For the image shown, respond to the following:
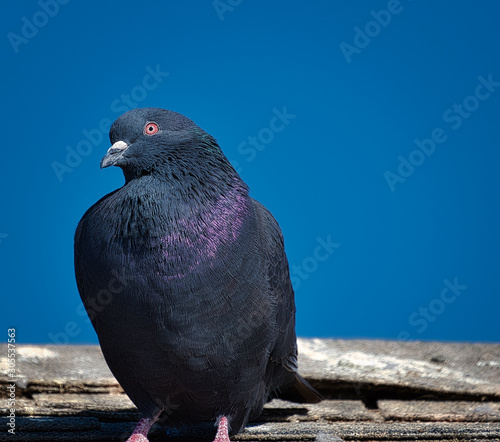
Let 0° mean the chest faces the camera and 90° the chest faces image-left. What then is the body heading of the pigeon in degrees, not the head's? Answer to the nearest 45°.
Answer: approximately 45°

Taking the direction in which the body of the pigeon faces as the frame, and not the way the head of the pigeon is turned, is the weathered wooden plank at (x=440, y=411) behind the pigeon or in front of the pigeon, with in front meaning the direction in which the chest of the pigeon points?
behind

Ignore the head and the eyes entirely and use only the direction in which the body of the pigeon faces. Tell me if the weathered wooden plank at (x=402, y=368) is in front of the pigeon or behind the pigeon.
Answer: behind
